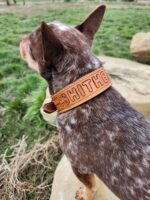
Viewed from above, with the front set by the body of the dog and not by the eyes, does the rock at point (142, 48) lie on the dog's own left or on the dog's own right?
on the dog's own right

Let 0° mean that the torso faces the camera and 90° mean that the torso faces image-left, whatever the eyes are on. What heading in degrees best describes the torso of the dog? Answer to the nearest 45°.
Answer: approximately 135°
